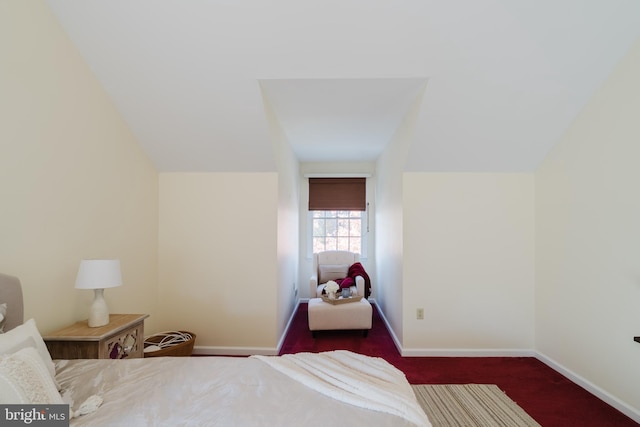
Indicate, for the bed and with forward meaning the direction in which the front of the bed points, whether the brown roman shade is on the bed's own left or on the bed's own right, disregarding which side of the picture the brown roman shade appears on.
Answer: on the bed's own left

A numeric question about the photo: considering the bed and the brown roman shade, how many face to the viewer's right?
1

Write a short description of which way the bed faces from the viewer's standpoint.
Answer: facing to the right of the viewer

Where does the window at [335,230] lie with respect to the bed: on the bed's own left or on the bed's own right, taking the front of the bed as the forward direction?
on the bed's own left

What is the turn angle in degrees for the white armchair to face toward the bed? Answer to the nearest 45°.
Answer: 0° — it already faces it

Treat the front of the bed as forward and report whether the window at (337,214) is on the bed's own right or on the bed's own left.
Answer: on the bed's own left

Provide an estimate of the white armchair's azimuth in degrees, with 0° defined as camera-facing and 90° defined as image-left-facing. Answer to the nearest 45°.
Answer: approximately 0°

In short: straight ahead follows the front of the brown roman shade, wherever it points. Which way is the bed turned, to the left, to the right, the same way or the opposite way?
to the left

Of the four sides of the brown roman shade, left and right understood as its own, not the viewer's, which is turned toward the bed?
front

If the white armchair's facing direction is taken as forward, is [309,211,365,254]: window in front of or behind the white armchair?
behind

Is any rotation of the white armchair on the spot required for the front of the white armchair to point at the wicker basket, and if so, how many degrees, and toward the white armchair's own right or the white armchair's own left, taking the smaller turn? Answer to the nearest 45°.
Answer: approximately 45° to the white armchair's own right
